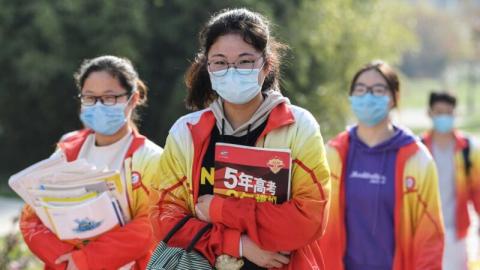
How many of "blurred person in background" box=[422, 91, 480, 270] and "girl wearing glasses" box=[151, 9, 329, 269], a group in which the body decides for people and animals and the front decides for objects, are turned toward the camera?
2

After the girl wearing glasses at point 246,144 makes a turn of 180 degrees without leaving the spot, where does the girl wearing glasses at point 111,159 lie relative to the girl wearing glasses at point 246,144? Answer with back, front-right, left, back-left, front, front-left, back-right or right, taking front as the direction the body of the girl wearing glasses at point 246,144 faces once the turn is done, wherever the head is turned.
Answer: front-left

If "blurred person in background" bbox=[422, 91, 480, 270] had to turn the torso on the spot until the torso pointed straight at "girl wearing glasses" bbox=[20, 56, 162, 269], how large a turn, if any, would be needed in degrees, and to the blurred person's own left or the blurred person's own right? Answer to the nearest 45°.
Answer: approximately 45° to the blurred person's own right

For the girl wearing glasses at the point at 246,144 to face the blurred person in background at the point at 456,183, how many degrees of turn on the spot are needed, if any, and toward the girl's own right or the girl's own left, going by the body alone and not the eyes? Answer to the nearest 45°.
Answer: approximately 135° to the girl's own left

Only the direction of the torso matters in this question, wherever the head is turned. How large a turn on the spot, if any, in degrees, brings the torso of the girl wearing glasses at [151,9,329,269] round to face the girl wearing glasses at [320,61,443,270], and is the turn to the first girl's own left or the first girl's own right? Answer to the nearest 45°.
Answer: approximately 135° to the first girl's own left

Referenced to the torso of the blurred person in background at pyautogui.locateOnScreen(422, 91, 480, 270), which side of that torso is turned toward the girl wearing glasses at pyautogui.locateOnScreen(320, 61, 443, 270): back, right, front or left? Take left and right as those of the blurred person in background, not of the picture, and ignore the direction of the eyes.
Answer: front

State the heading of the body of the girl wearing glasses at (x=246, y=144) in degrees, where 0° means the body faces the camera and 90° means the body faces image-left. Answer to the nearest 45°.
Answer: approximately 0°
